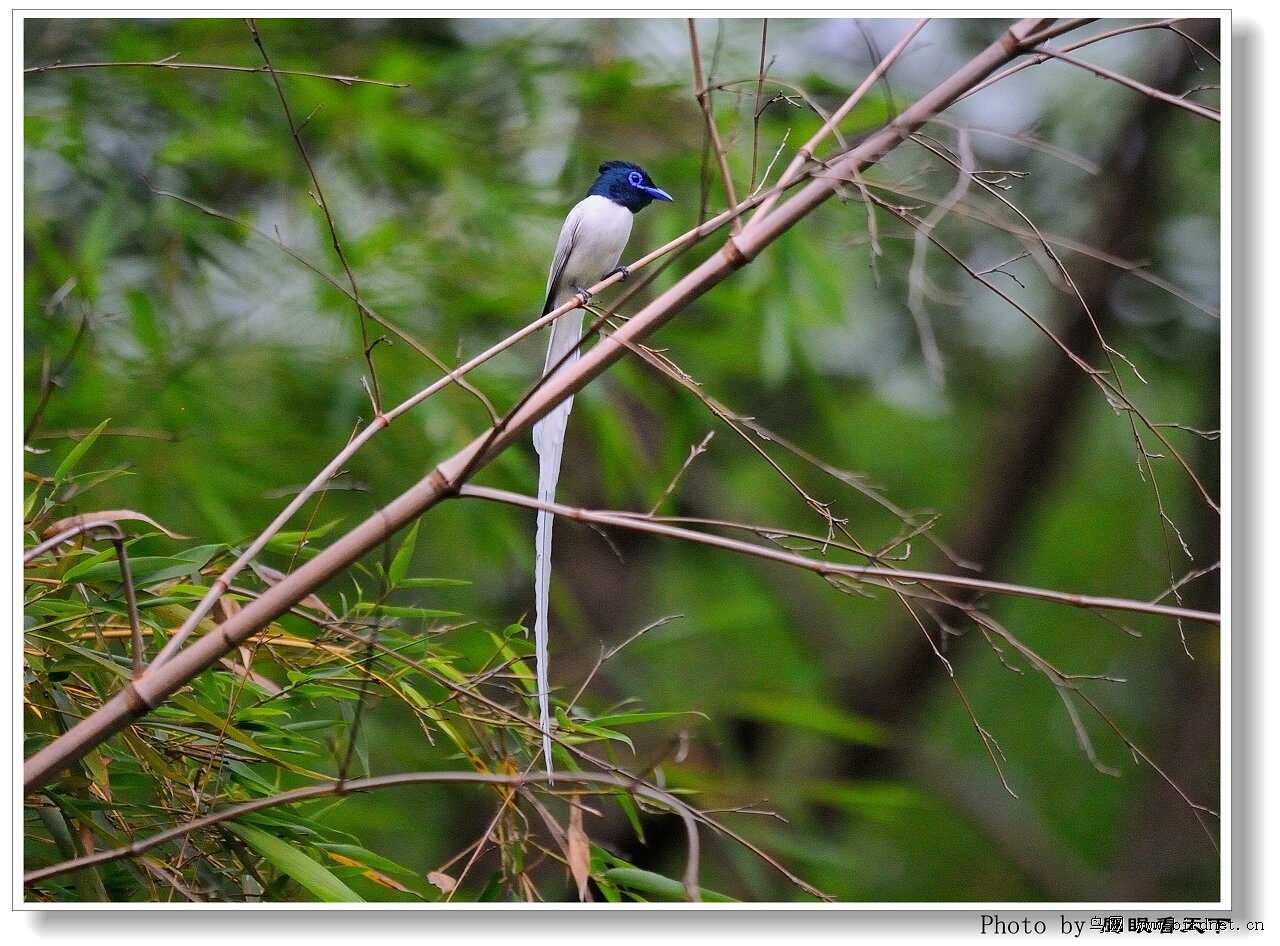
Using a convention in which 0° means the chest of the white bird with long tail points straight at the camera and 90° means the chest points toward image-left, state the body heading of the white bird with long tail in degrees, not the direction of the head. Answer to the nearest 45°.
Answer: approximately 315°
